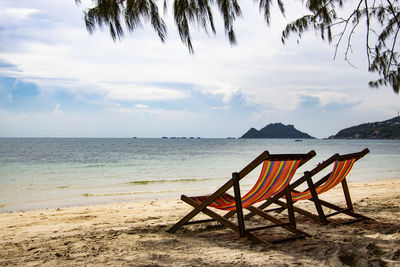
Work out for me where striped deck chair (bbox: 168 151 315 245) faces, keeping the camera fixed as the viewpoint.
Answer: facing away from the viewer and to the left of the viewer
